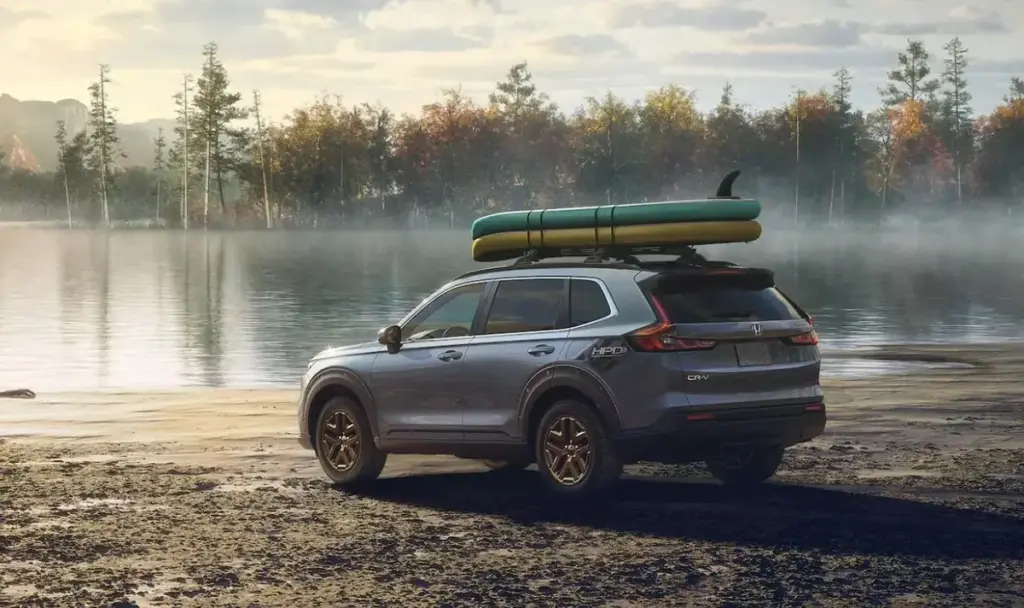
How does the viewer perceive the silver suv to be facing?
facing away from the viewer and to the left of the viewer
